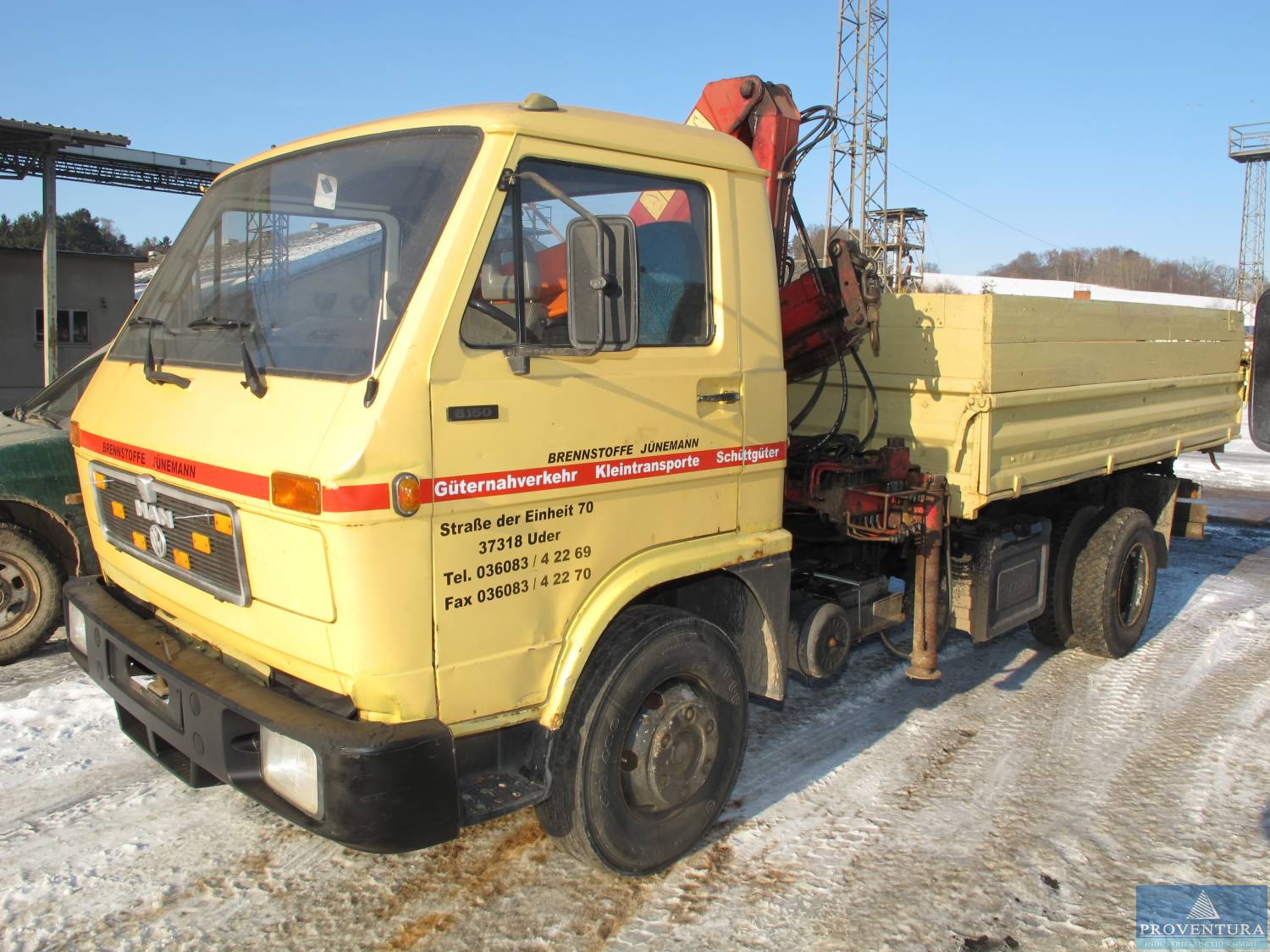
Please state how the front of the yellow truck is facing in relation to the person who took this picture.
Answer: facing the viewer and to the left of the viewer

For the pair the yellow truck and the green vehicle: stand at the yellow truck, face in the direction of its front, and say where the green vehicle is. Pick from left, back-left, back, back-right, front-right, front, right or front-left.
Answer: right

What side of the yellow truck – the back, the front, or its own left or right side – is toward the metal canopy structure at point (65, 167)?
right

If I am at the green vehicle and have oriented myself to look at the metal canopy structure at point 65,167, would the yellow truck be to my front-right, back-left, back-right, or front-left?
back-right
